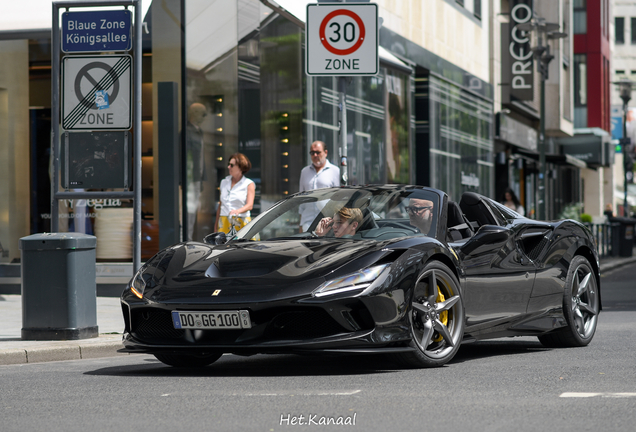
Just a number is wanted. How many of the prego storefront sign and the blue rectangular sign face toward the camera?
2

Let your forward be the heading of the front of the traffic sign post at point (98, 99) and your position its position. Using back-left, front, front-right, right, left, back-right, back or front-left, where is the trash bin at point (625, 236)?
back-left

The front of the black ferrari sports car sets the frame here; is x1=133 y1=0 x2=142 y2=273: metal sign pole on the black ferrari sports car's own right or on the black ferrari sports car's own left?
on the black ferrari sports car's own right

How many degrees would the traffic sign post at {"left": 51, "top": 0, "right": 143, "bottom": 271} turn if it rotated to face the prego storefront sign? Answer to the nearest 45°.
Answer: approximately 135° to its left

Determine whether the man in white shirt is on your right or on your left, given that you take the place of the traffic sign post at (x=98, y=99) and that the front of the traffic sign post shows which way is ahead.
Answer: on your left
